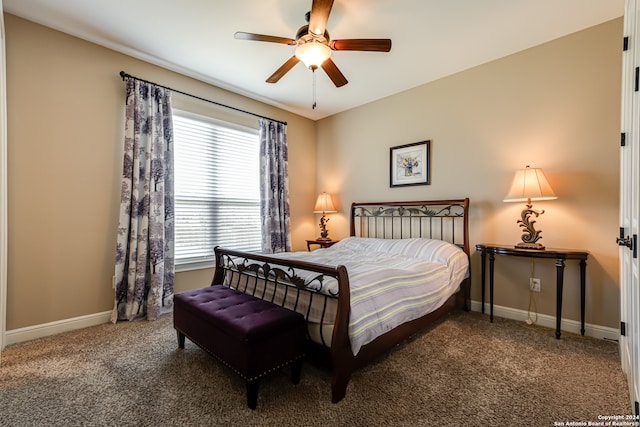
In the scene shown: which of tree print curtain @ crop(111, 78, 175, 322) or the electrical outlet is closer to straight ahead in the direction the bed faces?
the tree print curtain

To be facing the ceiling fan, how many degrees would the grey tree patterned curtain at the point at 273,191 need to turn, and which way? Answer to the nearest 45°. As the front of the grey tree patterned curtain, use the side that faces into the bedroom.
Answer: approximately 45° to its right

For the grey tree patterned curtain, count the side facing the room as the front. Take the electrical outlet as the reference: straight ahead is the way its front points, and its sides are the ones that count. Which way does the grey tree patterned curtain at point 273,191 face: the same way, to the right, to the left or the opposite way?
to the left

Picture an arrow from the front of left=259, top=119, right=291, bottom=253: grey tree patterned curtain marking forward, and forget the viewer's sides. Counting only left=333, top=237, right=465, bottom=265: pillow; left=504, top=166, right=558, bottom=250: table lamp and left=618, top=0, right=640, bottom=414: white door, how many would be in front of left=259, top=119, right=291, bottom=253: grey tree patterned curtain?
3

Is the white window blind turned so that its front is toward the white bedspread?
yes

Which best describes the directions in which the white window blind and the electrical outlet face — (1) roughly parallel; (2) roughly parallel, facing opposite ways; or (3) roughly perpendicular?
roughly perpendicular

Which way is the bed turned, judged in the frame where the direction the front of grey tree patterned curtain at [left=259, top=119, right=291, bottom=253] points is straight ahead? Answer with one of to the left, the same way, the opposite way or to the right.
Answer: to the right

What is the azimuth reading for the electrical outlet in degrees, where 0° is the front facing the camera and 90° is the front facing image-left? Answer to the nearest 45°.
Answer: approximately 0°

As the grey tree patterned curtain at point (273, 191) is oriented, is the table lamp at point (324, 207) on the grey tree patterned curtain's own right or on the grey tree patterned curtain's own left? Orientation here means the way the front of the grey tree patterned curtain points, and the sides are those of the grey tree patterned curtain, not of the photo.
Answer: on the grey tree patterned curtain's own left
